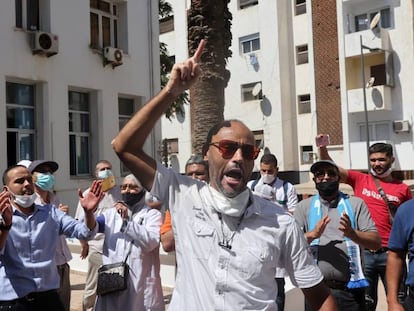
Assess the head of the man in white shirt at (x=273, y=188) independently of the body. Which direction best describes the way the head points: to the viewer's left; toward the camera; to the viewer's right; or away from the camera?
toward the camera

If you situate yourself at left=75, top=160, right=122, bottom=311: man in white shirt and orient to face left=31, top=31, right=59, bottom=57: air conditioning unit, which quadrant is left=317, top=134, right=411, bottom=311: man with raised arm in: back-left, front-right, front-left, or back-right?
back-right

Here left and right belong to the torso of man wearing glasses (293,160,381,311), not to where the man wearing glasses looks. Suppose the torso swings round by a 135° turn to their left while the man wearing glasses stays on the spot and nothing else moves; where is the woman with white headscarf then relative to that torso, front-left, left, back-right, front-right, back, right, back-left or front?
back-left

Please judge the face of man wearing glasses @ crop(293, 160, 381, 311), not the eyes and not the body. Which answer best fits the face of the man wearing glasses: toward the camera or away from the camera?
toward the camera

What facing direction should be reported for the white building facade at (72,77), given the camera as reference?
facing the viewer and to the right of the viewer

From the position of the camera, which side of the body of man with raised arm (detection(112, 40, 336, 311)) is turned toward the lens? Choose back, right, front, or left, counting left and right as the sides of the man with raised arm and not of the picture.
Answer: front

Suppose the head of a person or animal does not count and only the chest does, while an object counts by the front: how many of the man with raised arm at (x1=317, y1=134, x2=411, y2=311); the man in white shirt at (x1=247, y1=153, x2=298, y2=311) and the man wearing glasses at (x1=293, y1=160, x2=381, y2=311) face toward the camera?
3

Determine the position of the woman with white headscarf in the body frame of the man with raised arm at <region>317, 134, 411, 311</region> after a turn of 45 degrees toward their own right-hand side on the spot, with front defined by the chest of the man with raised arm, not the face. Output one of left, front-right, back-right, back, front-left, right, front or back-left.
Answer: front

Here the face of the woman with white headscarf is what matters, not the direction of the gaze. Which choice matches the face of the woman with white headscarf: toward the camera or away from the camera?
toward the camera

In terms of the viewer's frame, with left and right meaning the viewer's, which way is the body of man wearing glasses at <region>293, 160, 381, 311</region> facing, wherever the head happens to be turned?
facing the viewer

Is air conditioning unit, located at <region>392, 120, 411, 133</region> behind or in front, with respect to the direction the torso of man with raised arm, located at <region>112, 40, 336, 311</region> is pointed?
behind

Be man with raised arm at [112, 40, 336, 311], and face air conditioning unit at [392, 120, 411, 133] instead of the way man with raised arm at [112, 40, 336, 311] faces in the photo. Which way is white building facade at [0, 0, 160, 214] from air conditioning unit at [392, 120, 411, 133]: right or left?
left

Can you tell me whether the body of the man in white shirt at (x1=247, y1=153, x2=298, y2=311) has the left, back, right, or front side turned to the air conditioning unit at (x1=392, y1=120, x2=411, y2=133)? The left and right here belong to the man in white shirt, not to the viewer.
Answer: back

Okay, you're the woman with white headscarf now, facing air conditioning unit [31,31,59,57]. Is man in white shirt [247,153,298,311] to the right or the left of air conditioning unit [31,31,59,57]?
right

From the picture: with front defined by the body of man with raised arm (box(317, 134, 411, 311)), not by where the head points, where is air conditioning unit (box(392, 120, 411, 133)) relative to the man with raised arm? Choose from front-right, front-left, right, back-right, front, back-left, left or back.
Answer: back

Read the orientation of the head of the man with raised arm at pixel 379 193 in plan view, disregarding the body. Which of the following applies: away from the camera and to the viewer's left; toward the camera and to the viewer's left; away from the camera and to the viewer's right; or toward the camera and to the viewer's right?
toward the camera and to the viewer's left

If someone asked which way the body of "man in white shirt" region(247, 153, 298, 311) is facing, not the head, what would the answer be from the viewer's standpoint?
toward the camera
